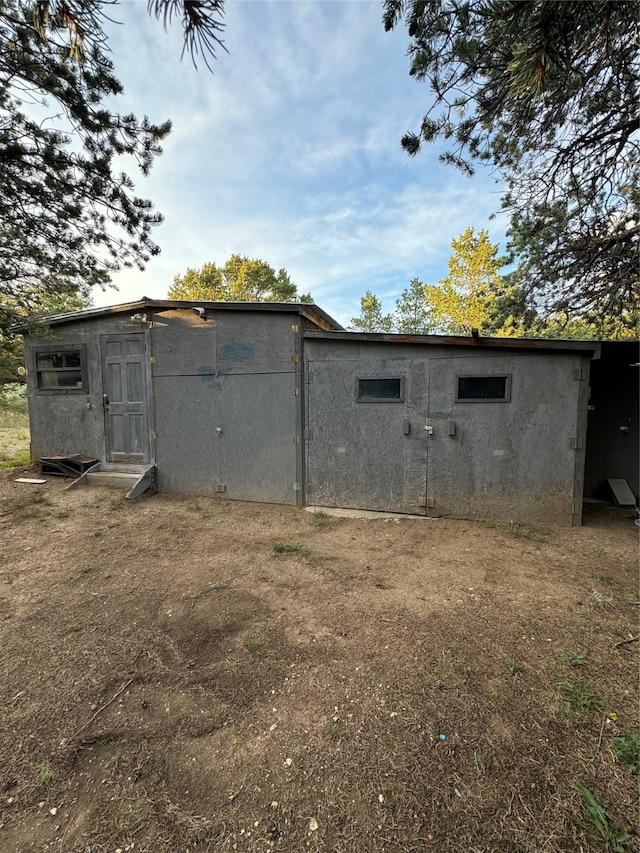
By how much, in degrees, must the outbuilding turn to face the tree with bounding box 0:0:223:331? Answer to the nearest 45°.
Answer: approximately 45° to its right

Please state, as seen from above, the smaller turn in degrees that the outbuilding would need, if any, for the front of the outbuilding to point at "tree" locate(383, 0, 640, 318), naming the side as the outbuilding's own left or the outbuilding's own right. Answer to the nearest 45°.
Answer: approximately 45° to the outbuilding's own left

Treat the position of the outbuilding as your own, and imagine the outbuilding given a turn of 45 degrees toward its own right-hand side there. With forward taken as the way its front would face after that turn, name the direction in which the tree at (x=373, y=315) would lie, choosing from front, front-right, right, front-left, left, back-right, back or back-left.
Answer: back-right

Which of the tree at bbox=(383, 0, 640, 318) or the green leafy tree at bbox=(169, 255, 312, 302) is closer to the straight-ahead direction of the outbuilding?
the tree

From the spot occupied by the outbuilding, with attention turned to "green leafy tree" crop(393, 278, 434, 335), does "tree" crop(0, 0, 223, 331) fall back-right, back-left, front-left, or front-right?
back-left

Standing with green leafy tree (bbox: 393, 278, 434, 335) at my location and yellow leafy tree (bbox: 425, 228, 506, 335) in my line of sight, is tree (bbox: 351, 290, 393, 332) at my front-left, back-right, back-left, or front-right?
back-right

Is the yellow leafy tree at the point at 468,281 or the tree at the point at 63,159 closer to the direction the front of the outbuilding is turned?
the tree

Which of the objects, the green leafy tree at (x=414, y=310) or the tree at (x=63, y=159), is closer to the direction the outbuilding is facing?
the tree

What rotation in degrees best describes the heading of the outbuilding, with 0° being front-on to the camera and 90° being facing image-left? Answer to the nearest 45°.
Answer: approximately 0°

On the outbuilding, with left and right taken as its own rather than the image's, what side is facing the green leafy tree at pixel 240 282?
back

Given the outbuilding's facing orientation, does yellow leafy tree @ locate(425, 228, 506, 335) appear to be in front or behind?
behind
